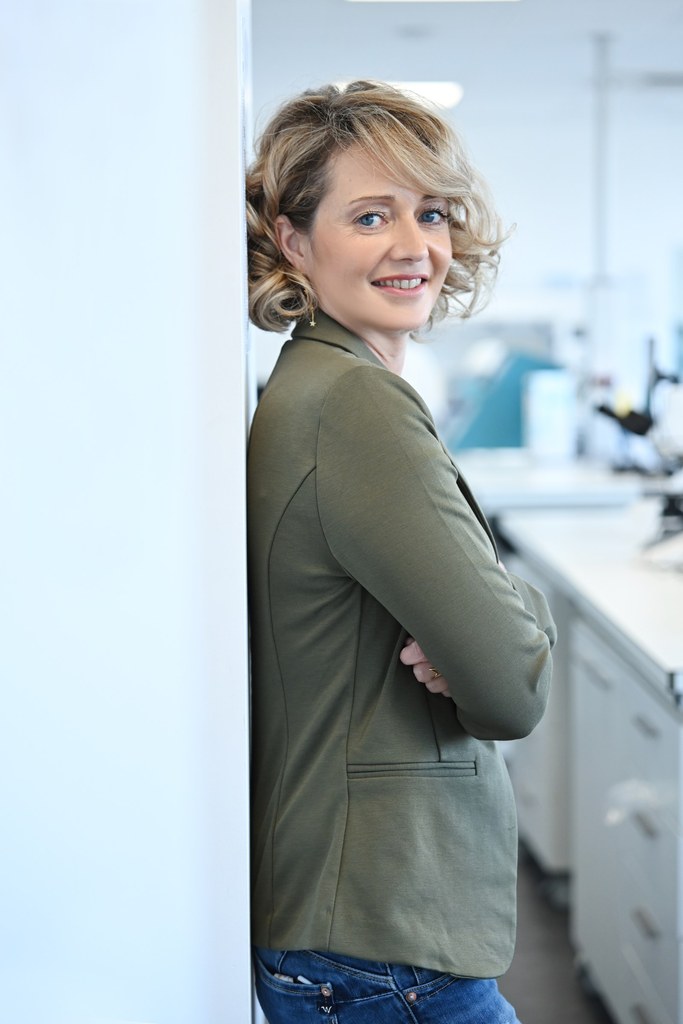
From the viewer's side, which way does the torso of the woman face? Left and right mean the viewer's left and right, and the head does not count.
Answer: facing to the right of the viewer
